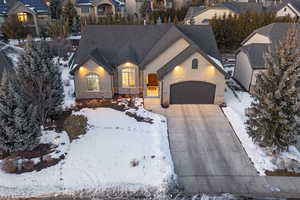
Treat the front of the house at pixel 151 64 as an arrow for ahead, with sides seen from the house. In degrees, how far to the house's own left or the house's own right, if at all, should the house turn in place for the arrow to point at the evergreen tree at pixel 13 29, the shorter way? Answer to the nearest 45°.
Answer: approximately 135° to the house's own right

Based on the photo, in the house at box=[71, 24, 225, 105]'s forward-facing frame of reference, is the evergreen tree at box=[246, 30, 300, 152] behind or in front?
in front

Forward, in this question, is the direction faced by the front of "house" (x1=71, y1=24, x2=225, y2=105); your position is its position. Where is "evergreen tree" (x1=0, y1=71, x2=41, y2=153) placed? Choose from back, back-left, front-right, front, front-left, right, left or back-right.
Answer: front-right

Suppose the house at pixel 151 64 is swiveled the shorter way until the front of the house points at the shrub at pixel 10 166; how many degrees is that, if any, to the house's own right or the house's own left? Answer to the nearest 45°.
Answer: approximately 45° to the house's own right

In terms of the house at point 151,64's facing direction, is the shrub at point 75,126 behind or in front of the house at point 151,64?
in front

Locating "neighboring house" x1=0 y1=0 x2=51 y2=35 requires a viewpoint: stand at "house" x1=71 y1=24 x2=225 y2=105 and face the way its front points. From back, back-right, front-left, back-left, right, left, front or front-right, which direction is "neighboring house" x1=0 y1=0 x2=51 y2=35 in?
back-right

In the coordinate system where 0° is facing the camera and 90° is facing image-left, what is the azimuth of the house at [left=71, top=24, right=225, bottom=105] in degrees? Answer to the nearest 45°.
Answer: approximately 0°

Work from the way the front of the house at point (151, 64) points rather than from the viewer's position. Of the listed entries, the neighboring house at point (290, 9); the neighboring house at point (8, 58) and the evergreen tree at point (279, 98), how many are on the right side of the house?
1

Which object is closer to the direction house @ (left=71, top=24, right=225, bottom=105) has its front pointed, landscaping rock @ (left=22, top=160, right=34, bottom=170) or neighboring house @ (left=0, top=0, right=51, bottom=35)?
the landscaping rock

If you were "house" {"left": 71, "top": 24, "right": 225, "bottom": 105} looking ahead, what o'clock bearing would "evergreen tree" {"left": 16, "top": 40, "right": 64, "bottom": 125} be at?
The evergreen tree is roughly at 2 o'clock from the house.
